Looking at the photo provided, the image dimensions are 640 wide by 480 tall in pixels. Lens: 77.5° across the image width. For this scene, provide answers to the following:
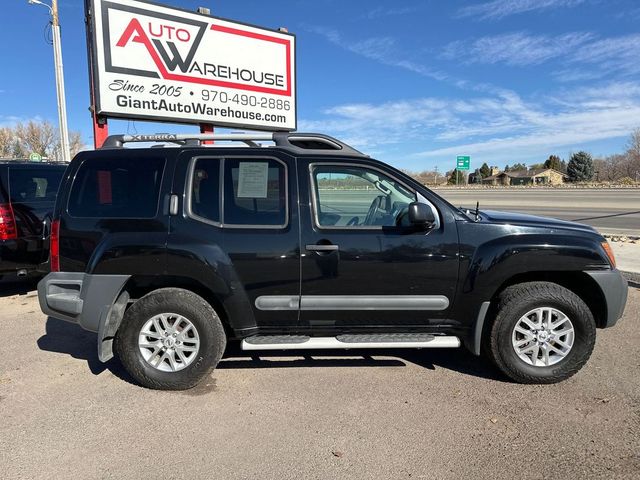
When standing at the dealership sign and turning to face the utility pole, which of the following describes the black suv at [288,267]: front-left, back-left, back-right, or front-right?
back-left

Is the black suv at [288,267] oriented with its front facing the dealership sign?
no

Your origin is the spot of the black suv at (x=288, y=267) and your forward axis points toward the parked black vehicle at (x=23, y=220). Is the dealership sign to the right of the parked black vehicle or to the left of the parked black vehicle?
right

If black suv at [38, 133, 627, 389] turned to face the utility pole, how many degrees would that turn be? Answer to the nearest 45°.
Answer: approximately 135° to its left

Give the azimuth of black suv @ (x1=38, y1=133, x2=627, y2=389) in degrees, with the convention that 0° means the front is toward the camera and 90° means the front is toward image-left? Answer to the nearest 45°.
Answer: approximately 270°

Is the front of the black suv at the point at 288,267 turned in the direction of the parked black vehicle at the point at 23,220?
no

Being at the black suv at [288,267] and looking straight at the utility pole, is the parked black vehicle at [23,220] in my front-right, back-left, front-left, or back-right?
front-left
